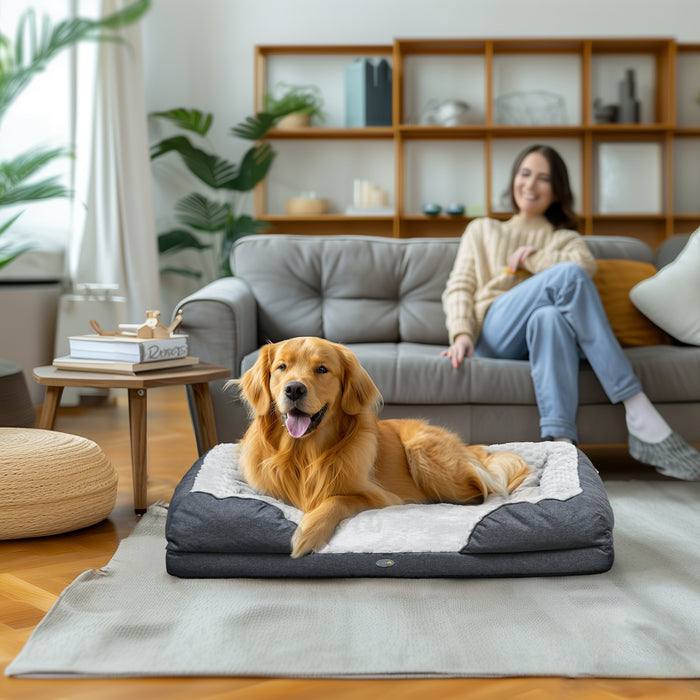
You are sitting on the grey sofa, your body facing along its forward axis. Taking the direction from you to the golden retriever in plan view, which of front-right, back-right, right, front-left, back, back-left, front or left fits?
front

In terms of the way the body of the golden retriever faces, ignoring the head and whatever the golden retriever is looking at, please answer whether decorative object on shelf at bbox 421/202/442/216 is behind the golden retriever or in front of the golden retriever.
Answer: behind

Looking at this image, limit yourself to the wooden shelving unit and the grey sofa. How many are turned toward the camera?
2

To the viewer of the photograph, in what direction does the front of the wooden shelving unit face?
facing the viewer

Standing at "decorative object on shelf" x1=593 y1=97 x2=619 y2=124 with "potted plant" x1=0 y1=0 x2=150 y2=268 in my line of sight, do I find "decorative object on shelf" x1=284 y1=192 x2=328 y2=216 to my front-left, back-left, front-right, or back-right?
front-right

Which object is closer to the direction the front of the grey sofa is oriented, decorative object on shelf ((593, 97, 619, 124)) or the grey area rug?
the grey area rug

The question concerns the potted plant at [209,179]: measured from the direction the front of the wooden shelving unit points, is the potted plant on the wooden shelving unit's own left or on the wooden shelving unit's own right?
on the wooden shelving unit's own right

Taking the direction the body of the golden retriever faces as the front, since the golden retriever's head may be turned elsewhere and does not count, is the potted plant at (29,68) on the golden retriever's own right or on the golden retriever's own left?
on the golden retriever's own right

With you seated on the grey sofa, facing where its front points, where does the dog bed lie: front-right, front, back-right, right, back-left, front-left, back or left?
front

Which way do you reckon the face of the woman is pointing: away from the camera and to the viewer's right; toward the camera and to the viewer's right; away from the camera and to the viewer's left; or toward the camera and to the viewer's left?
toward the camera and to the viewer's left

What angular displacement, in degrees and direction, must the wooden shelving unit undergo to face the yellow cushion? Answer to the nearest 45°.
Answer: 0° — it already faces it

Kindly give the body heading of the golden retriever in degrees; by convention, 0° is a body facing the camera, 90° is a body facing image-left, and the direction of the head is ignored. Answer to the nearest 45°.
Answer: approximately 45°
